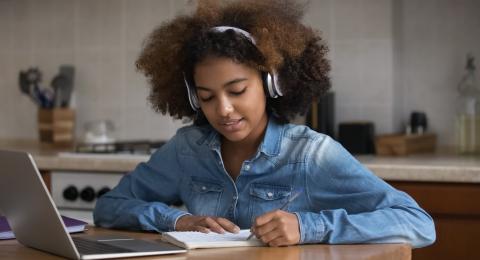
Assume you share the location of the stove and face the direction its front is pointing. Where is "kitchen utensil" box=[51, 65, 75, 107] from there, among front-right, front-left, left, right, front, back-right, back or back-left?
back

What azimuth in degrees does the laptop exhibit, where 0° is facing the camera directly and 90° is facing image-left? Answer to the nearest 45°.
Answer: approximately 225°

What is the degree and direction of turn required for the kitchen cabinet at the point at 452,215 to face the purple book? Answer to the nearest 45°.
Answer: approximately 45° to its right

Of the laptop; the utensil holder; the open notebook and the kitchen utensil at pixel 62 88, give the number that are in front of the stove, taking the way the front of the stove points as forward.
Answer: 2

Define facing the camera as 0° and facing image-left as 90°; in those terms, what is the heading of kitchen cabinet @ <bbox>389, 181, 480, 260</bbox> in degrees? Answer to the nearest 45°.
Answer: approximately 0°

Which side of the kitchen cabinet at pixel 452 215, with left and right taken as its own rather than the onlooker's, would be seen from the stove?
right

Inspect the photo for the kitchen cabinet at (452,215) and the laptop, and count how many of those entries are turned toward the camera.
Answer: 1

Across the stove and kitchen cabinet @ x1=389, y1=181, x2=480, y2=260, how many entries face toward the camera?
2

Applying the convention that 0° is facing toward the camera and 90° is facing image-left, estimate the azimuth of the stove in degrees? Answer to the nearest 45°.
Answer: approximately 0°

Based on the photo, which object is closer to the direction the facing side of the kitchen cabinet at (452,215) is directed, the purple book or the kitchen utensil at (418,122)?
the purple book

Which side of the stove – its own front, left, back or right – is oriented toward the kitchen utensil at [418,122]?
left

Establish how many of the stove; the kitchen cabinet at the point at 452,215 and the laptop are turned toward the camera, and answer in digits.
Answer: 2
